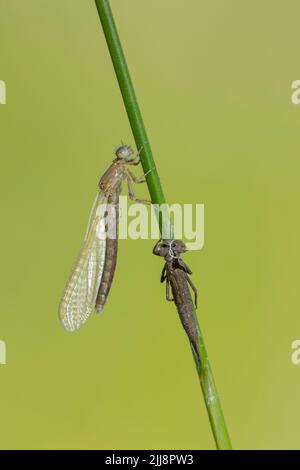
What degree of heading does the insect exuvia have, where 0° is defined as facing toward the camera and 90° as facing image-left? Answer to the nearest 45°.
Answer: approximately 180°

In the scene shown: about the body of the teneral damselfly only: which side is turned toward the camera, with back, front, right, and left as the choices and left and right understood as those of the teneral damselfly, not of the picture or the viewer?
right
